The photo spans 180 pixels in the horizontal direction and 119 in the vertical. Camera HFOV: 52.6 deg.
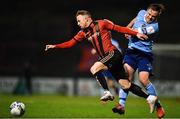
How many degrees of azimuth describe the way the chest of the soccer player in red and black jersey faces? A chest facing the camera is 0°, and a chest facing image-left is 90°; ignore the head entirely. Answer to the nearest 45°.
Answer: approximately 45°
